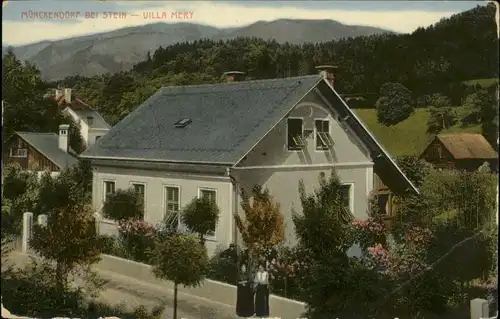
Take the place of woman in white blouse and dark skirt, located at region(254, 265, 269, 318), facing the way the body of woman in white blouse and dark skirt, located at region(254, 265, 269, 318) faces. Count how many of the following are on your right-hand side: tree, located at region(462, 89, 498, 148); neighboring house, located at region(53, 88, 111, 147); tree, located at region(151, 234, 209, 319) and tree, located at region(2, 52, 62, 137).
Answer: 3

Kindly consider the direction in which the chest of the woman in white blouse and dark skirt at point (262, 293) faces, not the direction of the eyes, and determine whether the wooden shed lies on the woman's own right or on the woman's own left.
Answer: on the woman's own left

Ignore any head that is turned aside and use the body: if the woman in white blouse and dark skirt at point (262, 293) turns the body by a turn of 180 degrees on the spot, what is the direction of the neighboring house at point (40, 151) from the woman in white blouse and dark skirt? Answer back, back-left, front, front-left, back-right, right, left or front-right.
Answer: left

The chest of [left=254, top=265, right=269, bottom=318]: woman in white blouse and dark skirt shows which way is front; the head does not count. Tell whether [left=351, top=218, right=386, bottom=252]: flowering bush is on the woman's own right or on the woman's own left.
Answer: on the woman's own left

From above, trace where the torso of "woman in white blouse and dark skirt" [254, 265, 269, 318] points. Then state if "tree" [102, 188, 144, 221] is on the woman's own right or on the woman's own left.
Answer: on the woman's own right

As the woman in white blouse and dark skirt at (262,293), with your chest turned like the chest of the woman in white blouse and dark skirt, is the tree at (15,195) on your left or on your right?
on your right

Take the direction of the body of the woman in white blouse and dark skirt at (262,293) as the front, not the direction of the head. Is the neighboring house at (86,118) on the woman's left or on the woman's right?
on the woman's right

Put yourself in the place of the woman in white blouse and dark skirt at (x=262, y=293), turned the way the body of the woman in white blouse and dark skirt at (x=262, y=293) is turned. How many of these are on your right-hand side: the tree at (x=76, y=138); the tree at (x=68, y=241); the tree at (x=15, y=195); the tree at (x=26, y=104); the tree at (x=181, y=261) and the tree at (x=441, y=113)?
5

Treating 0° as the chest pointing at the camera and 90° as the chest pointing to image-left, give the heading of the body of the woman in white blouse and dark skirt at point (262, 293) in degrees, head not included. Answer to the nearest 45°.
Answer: approximately 0°

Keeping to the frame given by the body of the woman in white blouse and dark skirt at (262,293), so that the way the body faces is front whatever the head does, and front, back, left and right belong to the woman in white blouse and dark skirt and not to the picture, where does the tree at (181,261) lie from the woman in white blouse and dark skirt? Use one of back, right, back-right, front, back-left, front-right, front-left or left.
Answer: right

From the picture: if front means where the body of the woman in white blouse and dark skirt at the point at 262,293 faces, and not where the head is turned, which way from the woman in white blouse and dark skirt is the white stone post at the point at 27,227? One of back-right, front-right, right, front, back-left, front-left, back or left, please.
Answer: right
